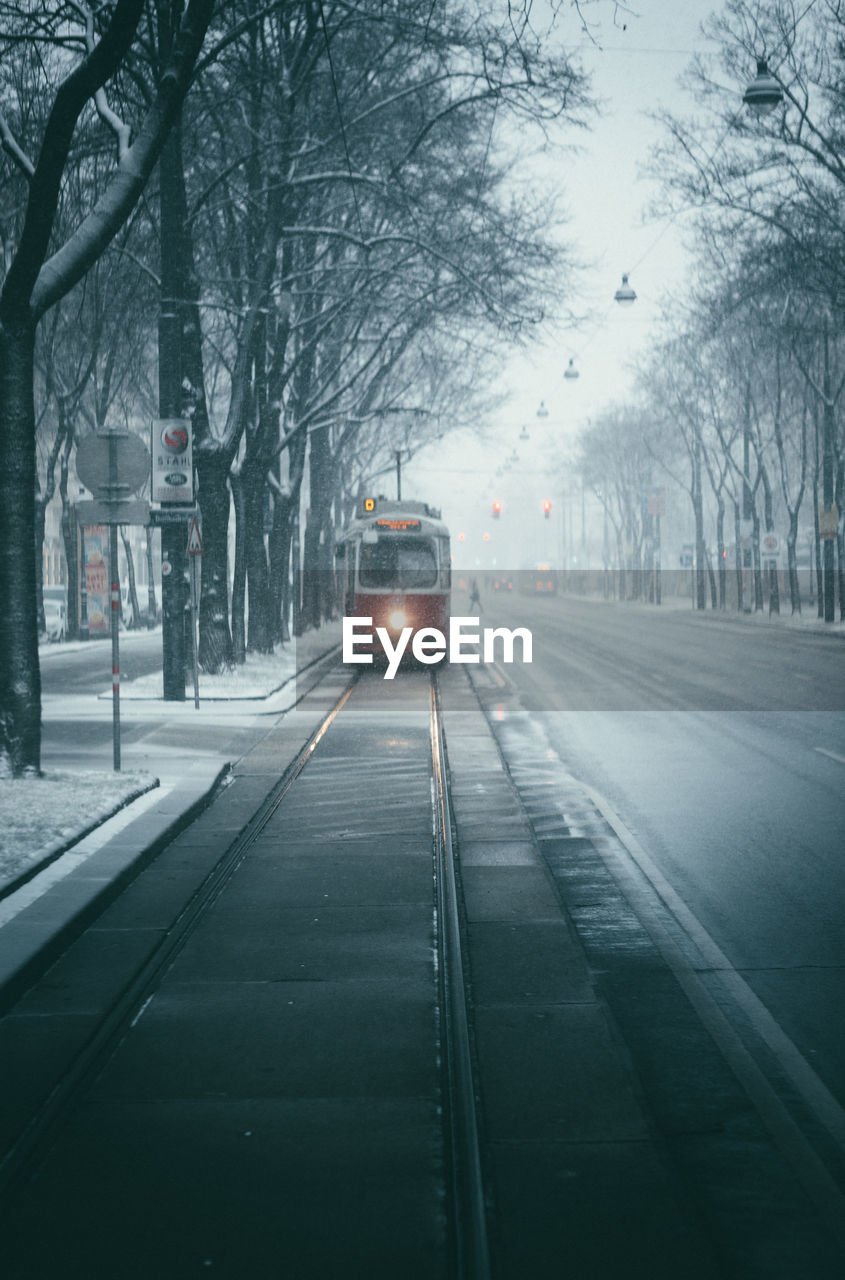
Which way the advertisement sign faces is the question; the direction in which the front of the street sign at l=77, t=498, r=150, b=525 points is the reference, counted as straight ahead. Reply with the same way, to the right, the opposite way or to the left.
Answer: the opposite way

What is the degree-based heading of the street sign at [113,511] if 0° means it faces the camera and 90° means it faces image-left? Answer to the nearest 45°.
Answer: approximately 180°

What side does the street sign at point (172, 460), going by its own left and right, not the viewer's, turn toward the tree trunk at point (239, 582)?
back

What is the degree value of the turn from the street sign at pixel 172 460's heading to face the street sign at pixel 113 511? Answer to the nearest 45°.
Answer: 0° — it already faces it

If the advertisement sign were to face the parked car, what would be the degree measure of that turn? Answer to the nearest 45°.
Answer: approximately 135° to its right

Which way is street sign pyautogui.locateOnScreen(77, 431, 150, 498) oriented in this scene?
away from the camera

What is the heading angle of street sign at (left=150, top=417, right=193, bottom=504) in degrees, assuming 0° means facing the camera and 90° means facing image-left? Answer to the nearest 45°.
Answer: approximately 0°
